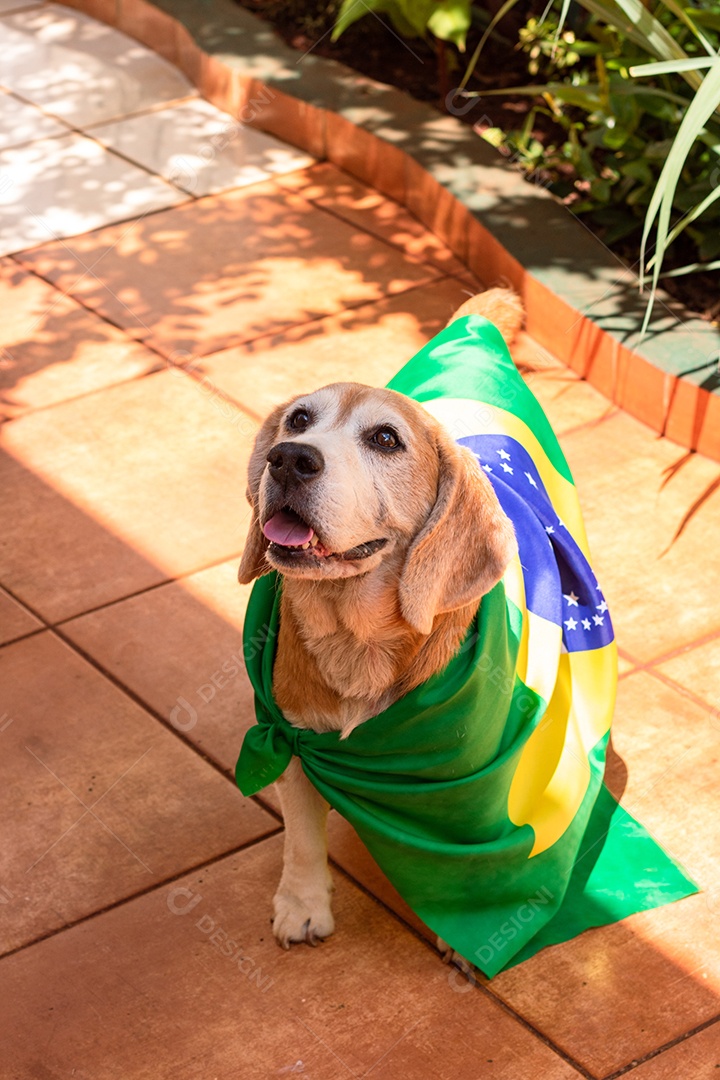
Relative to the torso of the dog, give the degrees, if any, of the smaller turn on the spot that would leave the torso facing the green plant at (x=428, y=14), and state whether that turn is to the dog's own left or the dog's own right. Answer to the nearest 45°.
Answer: approximately 135° to the dog's own right

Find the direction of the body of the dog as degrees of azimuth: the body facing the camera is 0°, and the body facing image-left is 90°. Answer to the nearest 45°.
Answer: approximately 45°

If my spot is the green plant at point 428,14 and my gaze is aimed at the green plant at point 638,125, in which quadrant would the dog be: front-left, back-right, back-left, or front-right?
front-right

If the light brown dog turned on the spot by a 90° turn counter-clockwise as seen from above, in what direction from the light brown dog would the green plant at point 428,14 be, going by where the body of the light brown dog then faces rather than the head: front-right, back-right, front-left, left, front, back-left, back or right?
back-left

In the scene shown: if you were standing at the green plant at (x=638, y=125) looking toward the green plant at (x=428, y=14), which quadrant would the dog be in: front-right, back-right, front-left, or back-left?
back-left

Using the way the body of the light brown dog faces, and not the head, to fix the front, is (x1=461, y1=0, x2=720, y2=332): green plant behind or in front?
behind
